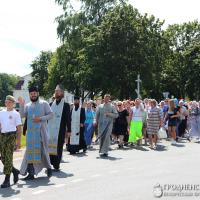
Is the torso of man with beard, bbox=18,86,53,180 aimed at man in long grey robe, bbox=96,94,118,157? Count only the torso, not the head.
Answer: no

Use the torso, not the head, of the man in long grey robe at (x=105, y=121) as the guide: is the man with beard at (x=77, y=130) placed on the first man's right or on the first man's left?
on the first man's right

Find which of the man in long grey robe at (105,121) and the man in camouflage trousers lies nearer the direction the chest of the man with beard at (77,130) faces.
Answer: the man in camouflage trousers

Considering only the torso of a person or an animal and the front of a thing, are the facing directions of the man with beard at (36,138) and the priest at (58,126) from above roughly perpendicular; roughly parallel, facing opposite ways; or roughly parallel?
roughly parallel

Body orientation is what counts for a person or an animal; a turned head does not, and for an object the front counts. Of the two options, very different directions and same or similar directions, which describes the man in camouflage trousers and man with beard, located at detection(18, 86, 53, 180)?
same or similar directions

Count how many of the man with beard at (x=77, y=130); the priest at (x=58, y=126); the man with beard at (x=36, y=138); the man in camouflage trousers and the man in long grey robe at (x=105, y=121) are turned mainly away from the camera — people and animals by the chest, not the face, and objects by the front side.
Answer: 0

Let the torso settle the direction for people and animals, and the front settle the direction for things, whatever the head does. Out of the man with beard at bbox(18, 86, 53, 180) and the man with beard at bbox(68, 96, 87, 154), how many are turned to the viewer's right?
0

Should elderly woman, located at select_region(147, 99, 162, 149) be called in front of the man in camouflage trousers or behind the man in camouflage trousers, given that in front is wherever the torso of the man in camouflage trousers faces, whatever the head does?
behind

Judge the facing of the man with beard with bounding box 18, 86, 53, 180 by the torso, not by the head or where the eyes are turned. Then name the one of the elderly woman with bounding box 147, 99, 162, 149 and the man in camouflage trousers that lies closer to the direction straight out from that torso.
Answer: the man in camouflage trousers

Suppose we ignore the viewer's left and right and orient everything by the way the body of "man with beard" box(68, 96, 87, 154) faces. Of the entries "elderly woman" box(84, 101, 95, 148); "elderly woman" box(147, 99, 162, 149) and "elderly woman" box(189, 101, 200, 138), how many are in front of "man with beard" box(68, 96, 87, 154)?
0

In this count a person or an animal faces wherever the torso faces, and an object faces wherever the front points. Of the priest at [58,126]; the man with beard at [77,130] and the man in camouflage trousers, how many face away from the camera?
0

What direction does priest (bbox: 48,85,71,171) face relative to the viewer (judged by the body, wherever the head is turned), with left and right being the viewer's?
facing the viewer and to the left of the viewer

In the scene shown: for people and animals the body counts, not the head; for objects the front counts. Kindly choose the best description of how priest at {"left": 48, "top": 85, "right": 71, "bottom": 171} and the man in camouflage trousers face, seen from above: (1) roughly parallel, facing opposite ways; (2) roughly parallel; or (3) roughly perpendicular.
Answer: roughly parallel

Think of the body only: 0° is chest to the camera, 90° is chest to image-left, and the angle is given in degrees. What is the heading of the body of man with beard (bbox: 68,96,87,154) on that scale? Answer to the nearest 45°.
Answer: approximately 45°

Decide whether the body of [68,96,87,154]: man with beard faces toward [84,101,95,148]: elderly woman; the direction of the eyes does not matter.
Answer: no

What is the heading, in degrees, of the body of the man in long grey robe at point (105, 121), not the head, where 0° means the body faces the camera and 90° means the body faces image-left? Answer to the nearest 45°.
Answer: approximately 0°
